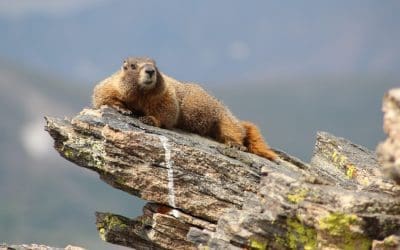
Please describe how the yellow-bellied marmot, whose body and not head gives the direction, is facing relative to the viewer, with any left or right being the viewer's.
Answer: facing the viewer and to the left of the viewer
